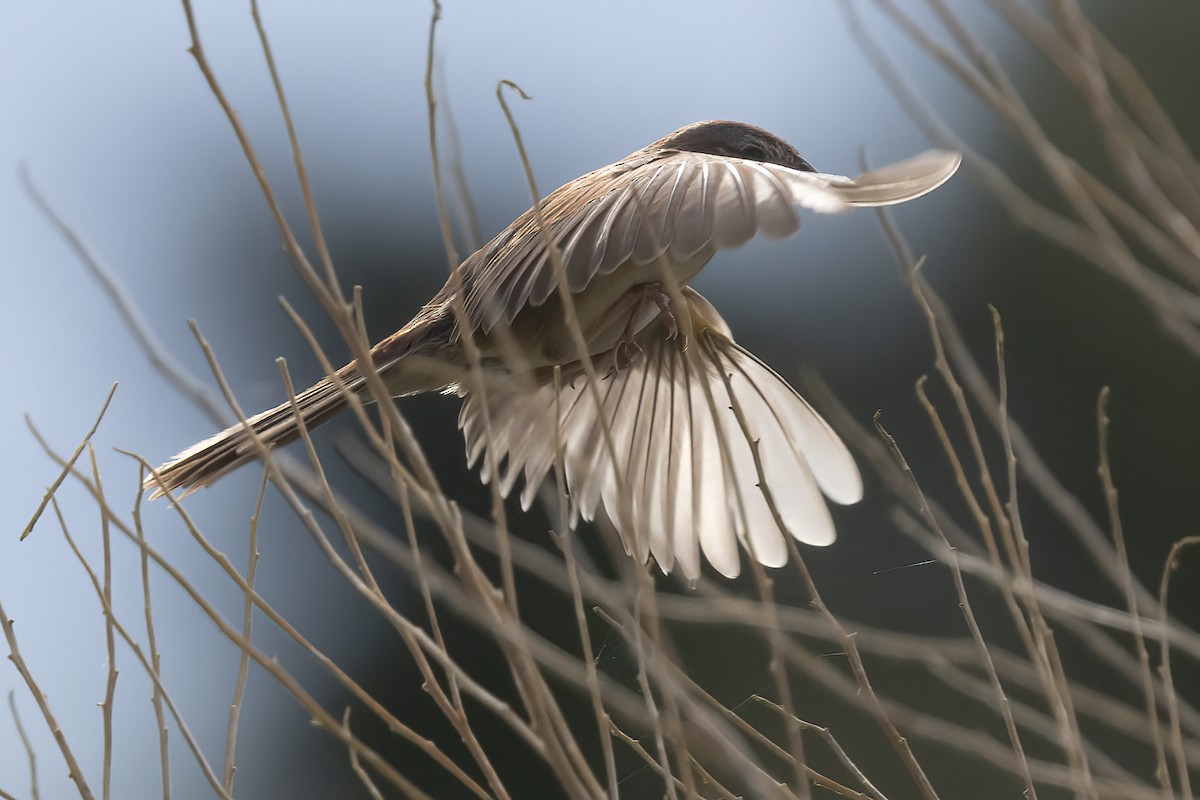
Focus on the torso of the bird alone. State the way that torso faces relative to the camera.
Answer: to the viewer's right
